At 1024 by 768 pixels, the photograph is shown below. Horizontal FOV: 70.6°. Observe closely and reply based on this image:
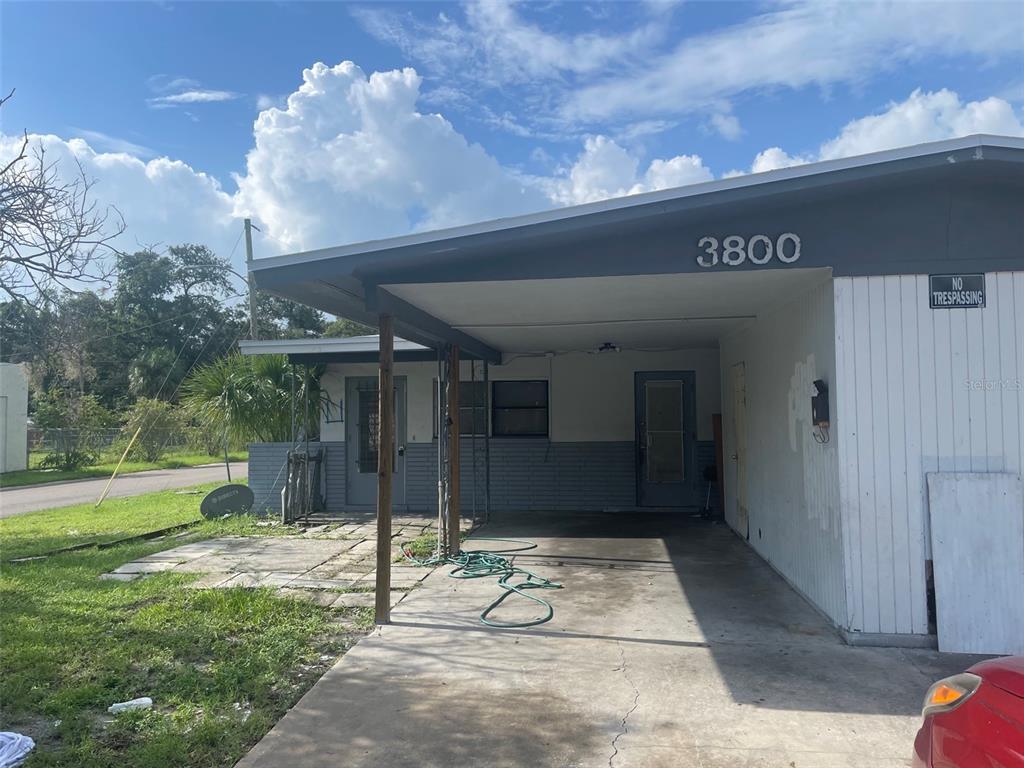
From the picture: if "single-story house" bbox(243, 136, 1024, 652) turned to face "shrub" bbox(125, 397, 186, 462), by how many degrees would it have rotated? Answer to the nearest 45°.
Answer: approximately 135° to its right

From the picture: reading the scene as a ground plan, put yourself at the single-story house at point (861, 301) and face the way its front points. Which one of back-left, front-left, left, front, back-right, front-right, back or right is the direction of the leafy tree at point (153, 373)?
back-right

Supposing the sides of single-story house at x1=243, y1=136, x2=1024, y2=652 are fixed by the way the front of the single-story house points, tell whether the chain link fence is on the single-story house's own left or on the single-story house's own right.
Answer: on the single-story house's own right

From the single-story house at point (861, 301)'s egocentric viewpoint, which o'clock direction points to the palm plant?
The palm plant is roughly at 4 o'clock from the single-story house.

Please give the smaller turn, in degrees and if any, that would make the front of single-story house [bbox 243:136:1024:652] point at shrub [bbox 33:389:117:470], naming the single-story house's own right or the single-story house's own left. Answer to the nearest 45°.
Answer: approximately 135° to the single-story house's own right

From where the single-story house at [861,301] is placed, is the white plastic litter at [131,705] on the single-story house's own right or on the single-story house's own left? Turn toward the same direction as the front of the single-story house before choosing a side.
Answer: on the single-story house's own right

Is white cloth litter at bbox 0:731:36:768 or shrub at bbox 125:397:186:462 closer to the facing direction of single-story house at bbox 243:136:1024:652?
the white cloth litter

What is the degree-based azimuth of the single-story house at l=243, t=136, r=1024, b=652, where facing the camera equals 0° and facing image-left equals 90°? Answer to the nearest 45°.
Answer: approximately 0°

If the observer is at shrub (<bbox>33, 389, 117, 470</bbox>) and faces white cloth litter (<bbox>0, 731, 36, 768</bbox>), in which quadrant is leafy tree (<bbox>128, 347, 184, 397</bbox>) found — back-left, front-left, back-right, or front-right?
back-left
